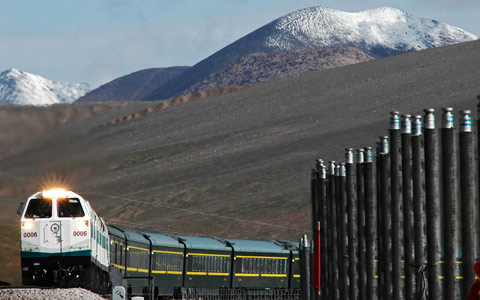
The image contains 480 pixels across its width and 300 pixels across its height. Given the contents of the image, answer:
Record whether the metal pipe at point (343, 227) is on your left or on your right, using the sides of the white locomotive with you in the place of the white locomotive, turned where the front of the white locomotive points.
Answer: on your left

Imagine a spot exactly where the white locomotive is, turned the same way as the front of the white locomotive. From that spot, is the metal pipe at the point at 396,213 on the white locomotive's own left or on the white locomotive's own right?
on the white locomotive's own left

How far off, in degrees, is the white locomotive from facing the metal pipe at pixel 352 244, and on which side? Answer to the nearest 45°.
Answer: approximately 90° to its left

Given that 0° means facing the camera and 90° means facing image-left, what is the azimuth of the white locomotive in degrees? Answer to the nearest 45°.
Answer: approximately 0°

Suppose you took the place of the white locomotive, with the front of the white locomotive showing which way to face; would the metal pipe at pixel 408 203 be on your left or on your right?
on your left

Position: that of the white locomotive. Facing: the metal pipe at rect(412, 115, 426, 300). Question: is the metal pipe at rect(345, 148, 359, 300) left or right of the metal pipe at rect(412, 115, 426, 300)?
left

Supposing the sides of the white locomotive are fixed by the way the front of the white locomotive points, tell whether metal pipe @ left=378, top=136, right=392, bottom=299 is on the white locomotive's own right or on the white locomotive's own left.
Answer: on the white locomotive's own left

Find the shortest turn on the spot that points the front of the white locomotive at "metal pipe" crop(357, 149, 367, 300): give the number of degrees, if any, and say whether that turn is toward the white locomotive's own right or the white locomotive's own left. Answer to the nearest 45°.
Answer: approximately 90° to the white locomotive's own left
